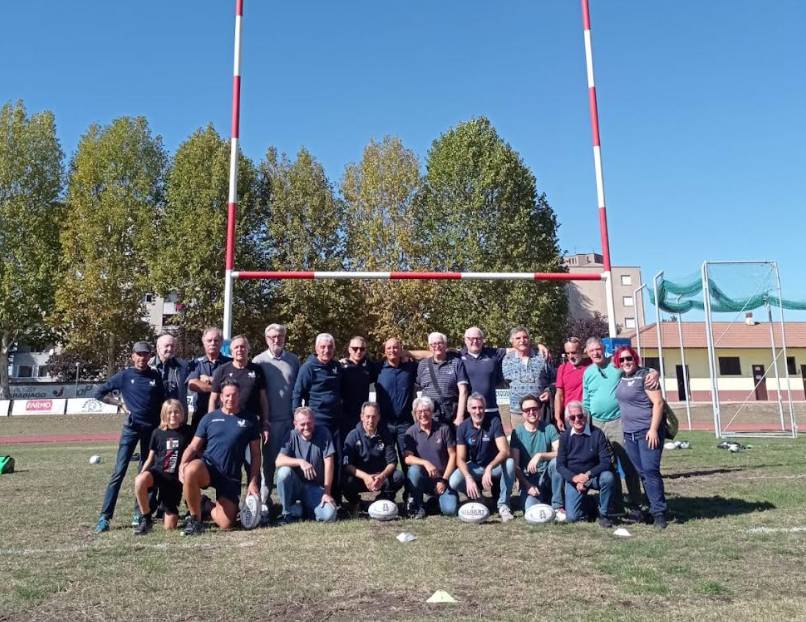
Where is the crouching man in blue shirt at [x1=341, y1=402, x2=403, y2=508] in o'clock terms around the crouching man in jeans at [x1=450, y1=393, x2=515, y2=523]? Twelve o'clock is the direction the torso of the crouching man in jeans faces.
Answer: The crouching man in blue shirt is roughly at 3 o'clock from the crouching man in jeans.

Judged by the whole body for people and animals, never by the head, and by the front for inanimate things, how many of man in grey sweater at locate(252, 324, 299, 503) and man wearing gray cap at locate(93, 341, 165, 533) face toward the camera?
2

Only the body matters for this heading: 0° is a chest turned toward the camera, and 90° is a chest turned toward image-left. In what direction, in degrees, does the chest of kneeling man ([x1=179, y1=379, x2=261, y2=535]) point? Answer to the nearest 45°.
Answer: approximately 0°

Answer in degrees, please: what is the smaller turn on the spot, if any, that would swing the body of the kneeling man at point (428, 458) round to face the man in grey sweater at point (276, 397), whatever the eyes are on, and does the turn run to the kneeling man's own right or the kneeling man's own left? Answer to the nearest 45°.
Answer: approximately 90° to the kneeling man's own right

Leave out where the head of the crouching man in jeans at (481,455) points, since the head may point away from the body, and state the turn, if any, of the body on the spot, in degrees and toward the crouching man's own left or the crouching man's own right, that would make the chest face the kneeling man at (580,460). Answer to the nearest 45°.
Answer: approximately 90° to the crouching man's own left

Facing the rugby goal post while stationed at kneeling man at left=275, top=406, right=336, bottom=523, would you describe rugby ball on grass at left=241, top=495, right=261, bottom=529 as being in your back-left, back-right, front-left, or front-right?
back-left

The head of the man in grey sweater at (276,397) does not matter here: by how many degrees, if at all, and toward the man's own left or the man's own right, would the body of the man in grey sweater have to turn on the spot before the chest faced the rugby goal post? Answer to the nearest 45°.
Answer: approximately 135° to the man's own left

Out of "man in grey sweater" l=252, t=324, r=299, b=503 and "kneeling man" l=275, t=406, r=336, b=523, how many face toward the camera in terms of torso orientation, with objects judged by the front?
2

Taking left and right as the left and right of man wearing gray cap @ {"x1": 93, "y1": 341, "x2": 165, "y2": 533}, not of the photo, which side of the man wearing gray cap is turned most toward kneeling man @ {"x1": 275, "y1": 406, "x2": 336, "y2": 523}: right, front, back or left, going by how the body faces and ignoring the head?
left
